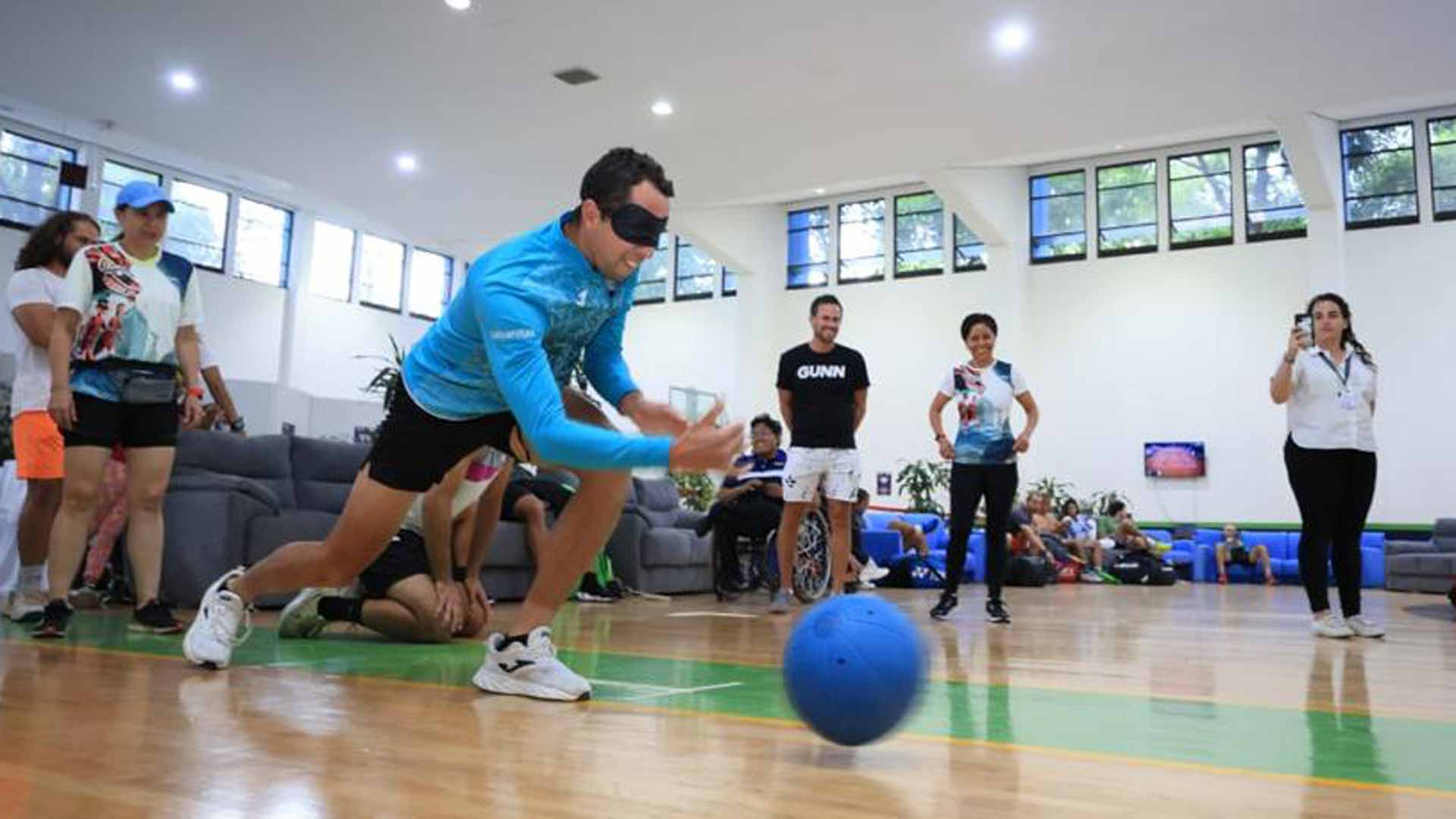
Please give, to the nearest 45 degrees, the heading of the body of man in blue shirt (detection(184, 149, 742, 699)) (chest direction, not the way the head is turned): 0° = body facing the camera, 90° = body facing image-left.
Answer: approximately 315°

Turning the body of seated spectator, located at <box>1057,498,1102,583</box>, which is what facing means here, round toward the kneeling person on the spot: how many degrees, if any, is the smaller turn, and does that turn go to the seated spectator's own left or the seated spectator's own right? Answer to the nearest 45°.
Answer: approximately 45° to the seated spectator's own right

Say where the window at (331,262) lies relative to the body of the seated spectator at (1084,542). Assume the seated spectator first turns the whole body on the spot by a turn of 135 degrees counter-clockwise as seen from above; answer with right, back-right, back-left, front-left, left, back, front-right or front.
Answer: left

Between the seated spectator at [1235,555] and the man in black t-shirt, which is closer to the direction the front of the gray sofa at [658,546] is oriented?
the man in black t-shirt

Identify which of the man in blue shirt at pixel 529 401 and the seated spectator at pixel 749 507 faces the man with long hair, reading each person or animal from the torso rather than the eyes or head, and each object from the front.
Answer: the seated spectator

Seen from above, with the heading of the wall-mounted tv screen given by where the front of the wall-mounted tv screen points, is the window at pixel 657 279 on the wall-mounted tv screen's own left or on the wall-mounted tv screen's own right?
on the wall-mounted tv screen's own right

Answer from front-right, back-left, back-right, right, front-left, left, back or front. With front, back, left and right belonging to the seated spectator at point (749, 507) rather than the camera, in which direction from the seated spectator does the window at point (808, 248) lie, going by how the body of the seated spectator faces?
back-right

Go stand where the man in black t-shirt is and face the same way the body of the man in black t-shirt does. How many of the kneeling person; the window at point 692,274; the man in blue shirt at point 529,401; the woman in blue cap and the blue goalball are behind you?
1

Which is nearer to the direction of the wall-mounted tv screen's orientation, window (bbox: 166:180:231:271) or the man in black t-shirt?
the man in black t-shirt

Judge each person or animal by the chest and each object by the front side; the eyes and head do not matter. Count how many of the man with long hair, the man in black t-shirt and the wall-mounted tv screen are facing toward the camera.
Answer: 2

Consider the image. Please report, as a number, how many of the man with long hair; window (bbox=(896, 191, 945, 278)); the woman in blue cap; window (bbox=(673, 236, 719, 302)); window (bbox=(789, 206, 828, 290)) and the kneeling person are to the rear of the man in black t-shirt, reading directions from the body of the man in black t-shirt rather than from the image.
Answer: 3

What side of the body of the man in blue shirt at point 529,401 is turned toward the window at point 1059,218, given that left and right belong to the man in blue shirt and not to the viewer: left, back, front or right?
left

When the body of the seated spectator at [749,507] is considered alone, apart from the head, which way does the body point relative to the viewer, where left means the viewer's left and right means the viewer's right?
facing the viewer and to the left of the viewer

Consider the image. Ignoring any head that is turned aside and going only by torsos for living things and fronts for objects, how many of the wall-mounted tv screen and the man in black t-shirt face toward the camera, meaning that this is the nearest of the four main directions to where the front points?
2

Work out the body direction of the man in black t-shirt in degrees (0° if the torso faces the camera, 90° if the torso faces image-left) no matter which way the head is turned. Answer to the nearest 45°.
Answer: approximately 0°

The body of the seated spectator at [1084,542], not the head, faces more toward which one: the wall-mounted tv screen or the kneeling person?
the kneeling person

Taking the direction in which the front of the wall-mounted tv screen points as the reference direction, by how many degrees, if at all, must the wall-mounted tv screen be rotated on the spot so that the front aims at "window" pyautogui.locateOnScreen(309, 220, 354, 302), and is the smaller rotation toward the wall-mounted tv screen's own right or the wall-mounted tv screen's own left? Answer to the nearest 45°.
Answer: approximately 90° to the wall-mounted tv screen's own right

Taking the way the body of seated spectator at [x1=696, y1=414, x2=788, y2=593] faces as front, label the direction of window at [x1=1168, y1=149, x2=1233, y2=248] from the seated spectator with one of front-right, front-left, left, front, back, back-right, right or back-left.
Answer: back
